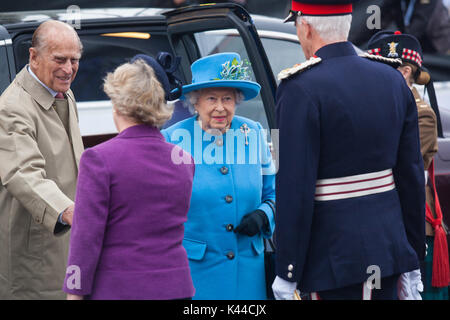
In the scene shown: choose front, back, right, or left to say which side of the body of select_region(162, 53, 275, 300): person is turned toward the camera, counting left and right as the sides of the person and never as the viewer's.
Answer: front

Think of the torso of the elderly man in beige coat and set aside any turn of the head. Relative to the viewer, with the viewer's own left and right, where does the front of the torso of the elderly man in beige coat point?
facing the viewer and to the right of the viewer

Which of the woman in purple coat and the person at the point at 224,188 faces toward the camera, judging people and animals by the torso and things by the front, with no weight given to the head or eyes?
the person

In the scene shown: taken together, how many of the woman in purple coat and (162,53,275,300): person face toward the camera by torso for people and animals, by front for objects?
1

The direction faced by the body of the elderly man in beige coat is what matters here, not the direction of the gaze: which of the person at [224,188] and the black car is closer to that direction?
the person

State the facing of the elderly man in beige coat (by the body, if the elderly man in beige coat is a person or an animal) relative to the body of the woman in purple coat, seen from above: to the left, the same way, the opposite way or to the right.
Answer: the opposite way

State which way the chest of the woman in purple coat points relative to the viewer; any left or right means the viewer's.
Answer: facing away from the viewer and to the left of the viewer

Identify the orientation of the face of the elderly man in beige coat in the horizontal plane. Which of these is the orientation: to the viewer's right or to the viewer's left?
to the viewer's right

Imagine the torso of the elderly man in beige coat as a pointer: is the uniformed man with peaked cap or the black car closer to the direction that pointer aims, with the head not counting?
the uniformed man with peaked cap

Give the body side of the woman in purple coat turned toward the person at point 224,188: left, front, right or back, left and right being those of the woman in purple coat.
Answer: front

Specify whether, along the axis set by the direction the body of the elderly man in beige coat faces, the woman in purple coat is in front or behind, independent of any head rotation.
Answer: in front

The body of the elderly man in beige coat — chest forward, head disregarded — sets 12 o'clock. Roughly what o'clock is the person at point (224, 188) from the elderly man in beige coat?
The person is roughly at 11 o'clock from the elderly man in beige coat.

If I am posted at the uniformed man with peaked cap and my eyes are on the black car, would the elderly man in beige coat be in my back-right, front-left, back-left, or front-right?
front-left

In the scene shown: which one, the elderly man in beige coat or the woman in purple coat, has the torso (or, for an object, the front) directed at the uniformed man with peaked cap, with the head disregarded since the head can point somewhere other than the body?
the elderly man in beige coat

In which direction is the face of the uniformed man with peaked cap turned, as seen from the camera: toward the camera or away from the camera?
away from the camera

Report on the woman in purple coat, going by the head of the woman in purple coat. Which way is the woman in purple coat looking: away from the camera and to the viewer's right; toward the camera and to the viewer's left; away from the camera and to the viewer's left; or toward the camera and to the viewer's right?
away from the camera and to the viewer's left

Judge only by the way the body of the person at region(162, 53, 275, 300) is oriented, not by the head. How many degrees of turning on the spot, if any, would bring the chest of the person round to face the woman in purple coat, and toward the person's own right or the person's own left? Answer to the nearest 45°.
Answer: approximately 45° to the person's own right

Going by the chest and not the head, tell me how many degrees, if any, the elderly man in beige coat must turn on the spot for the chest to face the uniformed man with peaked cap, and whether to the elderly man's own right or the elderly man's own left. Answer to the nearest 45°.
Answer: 0° — they already face them
